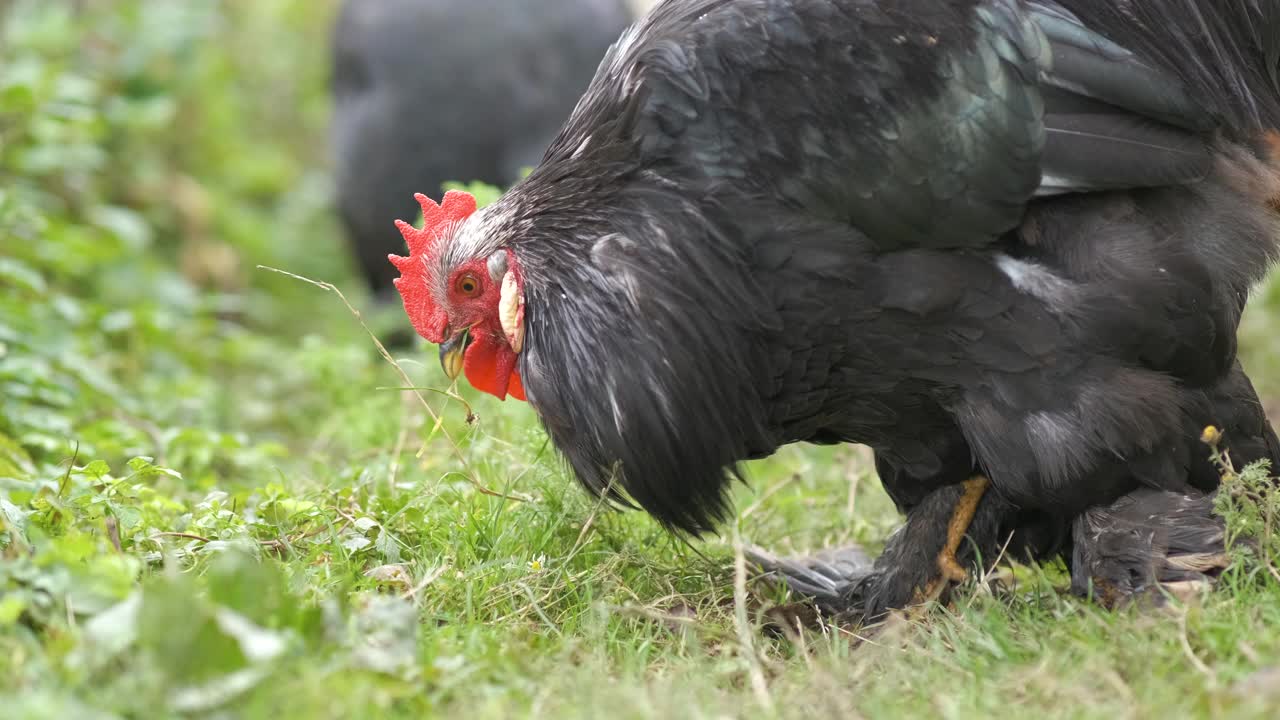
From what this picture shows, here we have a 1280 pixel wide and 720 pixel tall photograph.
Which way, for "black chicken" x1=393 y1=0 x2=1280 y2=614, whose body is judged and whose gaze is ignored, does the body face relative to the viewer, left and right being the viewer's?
facing to the left of the viewer

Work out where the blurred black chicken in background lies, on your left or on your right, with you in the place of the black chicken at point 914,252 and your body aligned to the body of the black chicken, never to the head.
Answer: on your right
